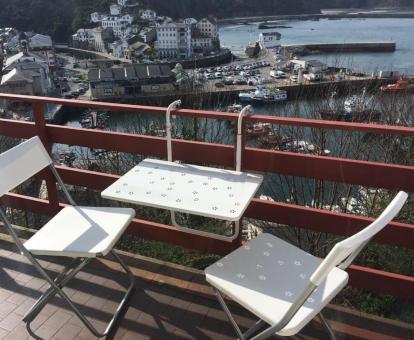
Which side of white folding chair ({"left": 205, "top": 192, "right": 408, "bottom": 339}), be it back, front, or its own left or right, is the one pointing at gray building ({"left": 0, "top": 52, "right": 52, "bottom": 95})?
front

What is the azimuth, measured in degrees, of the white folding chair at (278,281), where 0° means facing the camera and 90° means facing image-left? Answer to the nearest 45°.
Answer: approximately 135°

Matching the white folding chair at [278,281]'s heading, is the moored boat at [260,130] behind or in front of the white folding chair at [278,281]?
in front

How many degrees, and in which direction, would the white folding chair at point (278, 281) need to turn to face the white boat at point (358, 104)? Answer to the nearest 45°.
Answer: approximately 45° to its right

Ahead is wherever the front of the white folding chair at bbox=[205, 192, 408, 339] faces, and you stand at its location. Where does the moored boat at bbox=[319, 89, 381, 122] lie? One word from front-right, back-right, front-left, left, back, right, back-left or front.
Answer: front-right

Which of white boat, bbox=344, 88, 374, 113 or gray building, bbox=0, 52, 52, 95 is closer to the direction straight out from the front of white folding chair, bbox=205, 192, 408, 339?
the gray building

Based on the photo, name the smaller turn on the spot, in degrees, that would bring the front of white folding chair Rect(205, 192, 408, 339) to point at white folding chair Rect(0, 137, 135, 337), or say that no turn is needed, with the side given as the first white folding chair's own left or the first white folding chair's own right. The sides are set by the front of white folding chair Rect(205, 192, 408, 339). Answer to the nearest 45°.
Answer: approximately 45° to the first white folding chair's own left
